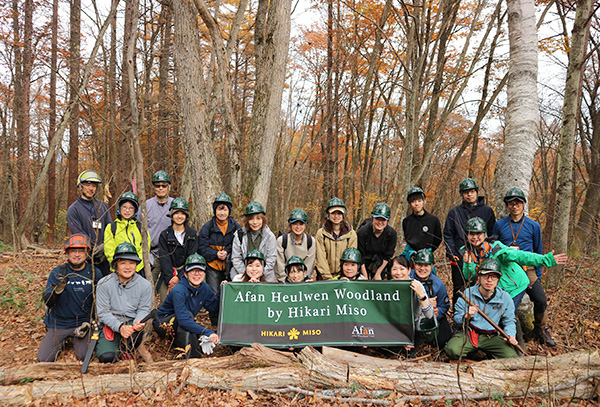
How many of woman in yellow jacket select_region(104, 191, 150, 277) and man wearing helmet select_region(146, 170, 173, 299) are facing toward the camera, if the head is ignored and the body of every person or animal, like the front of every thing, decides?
2

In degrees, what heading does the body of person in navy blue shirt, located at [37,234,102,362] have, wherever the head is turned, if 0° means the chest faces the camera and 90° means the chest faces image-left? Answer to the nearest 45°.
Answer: approximately 0°

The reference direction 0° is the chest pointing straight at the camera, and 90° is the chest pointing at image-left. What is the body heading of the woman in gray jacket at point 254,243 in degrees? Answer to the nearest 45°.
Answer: approximately 0°

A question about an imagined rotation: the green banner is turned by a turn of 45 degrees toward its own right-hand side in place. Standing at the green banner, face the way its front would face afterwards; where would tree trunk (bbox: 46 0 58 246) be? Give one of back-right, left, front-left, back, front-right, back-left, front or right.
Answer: right

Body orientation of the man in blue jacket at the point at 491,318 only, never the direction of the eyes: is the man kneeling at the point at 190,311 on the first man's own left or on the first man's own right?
on the first man's own right

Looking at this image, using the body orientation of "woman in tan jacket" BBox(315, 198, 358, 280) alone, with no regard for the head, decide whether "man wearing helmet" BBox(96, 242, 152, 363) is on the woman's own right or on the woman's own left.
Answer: on the woman's own right

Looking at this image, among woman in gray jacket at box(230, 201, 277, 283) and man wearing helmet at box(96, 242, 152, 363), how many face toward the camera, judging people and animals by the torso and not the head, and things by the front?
2

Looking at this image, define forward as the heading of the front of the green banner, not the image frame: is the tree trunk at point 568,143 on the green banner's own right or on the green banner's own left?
on the green banner's own left

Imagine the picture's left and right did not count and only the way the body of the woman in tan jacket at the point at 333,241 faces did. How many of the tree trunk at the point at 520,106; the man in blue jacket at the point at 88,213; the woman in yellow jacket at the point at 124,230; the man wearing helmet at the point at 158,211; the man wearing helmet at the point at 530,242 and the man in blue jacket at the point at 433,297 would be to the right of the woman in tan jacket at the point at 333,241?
3
